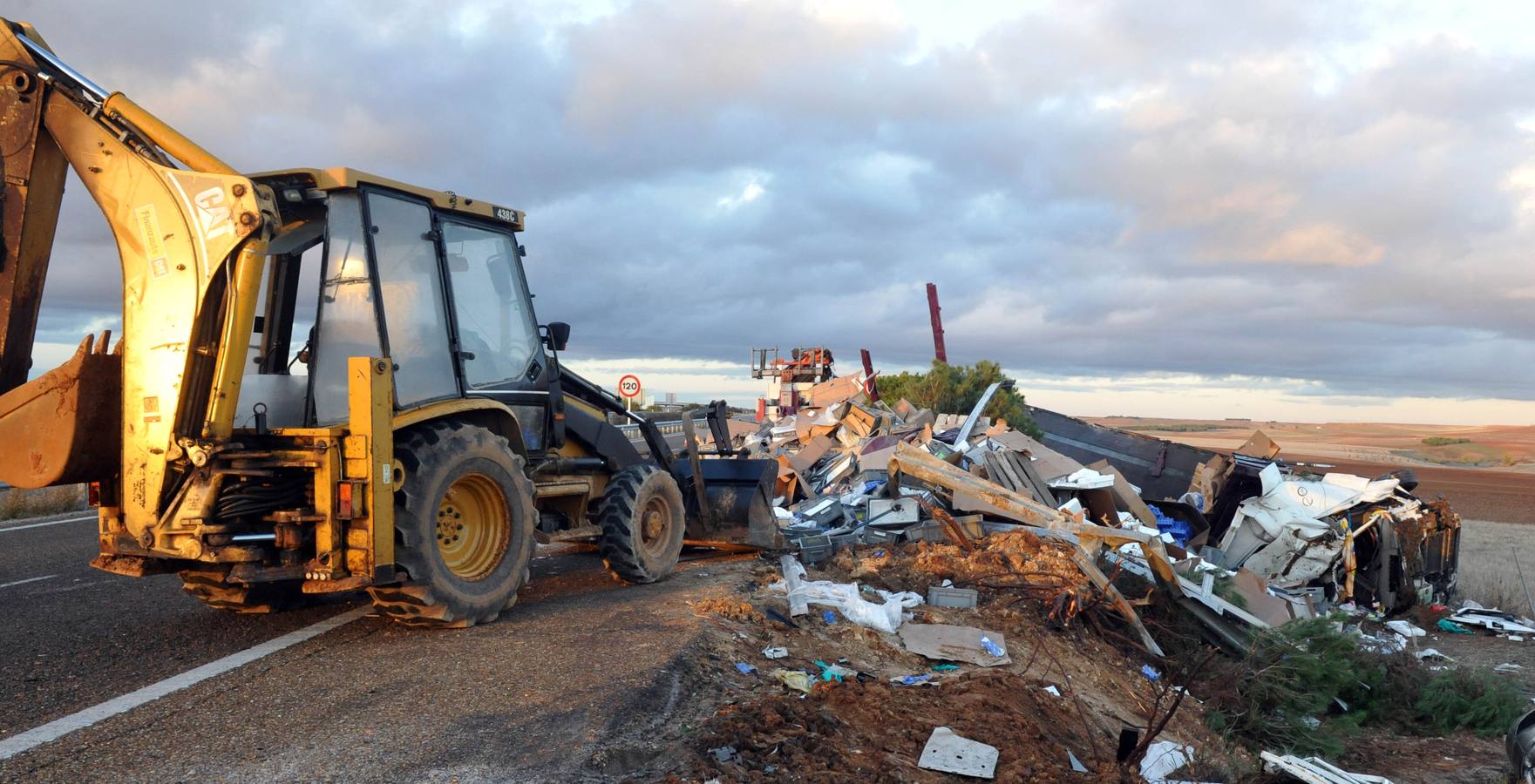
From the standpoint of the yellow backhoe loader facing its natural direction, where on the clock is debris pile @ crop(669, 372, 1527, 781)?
The debris pile is roughly at 1 o'clock from the yellow backhoe loader.

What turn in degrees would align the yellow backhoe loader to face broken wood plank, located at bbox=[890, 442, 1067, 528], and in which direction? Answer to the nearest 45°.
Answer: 0° — it already faces it

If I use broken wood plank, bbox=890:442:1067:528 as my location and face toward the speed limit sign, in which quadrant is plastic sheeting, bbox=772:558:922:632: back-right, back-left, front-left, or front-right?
back-left

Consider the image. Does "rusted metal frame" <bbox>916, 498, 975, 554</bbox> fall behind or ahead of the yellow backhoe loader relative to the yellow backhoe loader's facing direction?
ahead

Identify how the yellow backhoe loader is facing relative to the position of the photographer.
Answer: facing away from the viewer and to the right of the viewer

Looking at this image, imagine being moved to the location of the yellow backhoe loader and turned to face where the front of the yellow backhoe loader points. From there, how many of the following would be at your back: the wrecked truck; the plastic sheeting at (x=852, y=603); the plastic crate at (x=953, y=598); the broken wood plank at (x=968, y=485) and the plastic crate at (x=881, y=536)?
0

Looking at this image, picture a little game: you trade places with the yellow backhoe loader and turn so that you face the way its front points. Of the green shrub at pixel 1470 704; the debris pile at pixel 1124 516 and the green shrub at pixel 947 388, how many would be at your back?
0

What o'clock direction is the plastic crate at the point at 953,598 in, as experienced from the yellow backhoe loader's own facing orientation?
The plastic crate is roughly at 1 o'clock from the yellow backhoe loader.

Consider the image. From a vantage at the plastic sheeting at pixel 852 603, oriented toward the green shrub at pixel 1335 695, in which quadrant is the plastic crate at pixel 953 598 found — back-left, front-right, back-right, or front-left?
front-left

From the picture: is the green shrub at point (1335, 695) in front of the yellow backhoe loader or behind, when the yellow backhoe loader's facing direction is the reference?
in front

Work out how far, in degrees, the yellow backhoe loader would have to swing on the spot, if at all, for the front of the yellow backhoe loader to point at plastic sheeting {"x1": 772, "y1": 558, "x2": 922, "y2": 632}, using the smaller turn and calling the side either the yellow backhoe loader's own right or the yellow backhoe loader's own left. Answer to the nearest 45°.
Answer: approximately 45° to the yellow backhoe loader's own right

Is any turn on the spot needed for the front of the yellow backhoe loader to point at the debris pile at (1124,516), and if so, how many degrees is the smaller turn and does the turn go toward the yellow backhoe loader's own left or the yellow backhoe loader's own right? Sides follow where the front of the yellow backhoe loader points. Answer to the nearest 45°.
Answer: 0° — it already faces it

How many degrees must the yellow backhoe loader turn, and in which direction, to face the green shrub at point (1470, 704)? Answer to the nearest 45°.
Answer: approximately 45° to its right

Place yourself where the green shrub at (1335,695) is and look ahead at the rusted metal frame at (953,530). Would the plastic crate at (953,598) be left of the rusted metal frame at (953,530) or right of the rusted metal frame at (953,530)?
left

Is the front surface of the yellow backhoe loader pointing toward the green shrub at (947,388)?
yes

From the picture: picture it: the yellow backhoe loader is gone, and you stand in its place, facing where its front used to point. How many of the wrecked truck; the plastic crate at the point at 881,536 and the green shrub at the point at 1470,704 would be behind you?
0

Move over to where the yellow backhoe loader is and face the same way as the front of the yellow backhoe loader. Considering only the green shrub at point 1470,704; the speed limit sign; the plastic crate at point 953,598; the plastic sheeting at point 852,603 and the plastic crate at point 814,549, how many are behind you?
0
